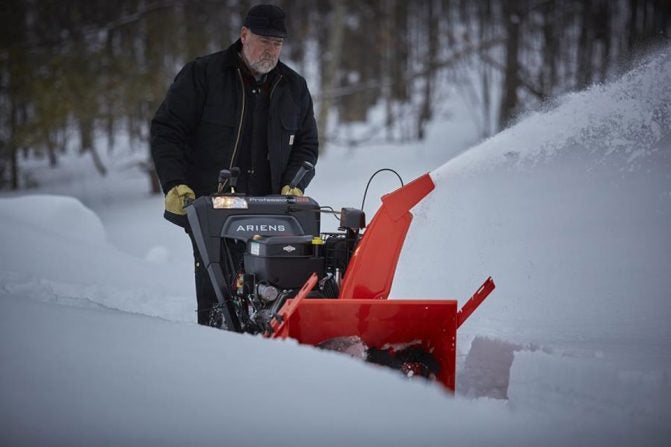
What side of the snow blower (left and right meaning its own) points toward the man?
back

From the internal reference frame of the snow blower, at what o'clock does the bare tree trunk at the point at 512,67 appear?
The bare tree trunk is roughly at 8 o'clock from the snow blower.

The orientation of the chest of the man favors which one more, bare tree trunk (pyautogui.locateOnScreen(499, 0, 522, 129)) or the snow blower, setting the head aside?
the snow blower

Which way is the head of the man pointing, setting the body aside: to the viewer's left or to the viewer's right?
to the viewer's right

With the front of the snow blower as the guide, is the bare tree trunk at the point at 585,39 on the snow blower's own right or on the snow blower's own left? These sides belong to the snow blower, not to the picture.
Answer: on the snow blower's own left

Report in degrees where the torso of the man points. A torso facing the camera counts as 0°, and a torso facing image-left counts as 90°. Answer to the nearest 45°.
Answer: approximately 315°

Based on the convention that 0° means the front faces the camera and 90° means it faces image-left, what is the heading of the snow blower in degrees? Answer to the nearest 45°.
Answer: approximately 315°
